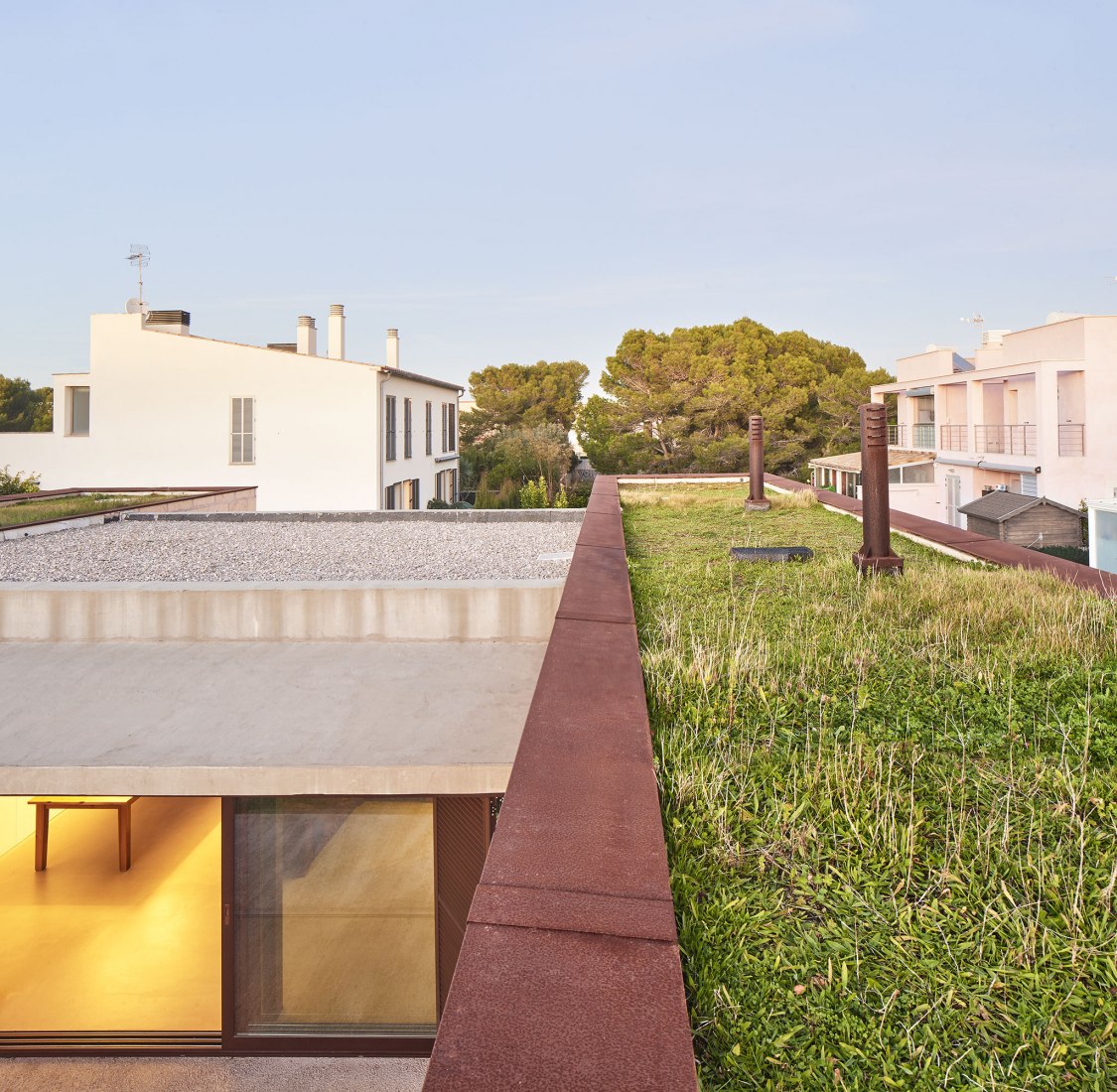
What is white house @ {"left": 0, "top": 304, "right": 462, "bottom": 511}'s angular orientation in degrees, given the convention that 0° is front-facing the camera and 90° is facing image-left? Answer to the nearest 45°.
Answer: approximately 270°

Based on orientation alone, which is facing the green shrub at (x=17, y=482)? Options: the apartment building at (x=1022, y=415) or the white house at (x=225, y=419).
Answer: the apartment building

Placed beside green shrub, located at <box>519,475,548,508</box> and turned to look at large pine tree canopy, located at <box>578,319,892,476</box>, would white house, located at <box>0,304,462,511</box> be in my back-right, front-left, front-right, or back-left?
back-left

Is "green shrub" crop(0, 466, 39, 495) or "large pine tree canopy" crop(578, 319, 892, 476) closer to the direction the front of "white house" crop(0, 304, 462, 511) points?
the large pine tree canopy

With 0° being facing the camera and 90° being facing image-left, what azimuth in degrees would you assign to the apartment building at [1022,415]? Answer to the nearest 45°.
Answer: approximately 45°

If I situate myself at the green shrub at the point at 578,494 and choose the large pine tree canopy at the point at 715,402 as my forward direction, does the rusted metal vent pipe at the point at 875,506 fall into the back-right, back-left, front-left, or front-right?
back-right

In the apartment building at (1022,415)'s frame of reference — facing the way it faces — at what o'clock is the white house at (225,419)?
The white house is roughly at 12 o'clock from the apartment building.

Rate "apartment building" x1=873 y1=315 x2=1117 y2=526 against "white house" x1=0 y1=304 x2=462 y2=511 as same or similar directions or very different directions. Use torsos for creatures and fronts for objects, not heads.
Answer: very different directions

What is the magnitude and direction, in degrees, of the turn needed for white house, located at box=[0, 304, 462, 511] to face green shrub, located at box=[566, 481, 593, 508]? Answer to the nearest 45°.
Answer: approximately 45° to its left
